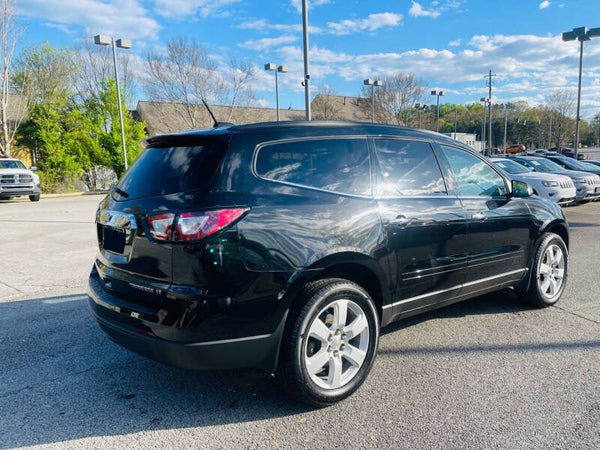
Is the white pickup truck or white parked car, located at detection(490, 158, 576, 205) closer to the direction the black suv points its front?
the white parked car

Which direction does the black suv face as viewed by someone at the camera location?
facing away from the viewer and to the right of the viewer

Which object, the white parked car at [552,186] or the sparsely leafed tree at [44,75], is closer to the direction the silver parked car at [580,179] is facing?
the white parked car

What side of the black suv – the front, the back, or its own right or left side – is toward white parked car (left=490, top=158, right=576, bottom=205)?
front

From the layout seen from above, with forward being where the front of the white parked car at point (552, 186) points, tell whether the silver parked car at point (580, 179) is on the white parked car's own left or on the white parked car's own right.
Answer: on the white parked car's own left

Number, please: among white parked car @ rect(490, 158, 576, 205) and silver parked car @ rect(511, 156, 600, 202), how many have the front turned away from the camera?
0

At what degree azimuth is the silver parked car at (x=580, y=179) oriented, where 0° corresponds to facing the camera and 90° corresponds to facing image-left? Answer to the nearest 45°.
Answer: approximately 315°

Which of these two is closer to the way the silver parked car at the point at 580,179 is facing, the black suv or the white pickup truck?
the black suv

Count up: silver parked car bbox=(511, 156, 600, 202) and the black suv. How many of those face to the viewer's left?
0

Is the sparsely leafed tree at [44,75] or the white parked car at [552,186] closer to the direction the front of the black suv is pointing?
the white parked car
